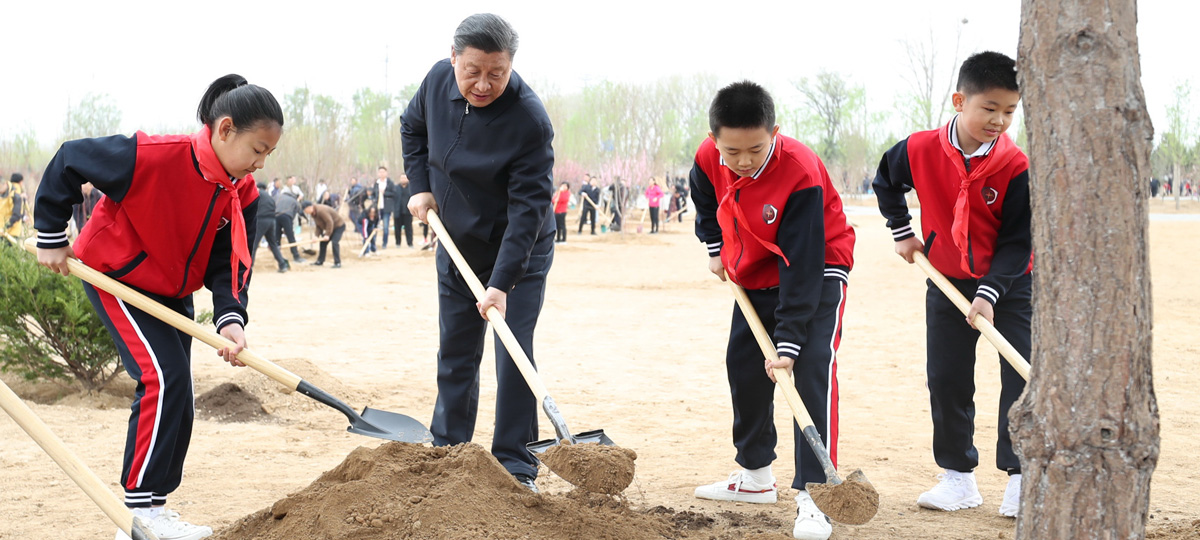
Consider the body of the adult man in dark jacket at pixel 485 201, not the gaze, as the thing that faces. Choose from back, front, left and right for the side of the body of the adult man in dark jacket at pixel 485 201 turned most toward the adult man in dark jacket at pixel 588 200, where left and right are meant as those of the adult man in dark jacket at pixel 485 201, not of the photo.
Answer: back

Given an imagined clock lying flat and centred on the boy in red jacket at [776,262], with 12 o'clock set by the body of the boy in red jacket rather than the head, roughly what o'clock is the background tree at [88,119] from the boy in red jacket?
The background tree is roughly at 3 o'clock from the boy in red jacket.

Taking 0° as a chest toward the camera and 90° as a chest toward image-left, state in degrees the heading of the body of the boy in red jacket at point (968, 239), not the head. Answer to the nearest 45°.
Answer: approximately 0°

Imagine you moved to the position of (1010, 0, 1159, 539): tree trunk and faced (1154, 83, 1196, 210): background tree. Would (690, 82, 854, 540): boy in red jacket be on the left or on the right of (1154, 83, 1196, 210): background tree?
left

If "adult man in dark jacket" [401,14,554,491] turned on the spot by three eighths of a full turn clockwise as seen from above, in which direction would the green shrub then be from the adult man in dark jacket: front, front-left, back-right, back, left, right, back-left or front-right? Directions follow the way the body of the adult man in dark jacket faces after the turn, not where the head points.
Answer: front

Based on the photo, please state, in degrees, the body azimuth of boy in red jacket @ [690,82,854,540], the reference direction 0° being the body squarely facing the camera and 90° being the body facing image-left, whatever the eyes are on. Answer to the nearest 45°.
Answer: approximately 45°

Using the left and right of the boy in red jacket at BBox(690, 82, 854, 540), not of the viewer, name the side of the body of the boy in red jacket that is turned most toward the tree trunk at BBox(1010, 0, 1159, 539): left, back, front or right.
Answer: left

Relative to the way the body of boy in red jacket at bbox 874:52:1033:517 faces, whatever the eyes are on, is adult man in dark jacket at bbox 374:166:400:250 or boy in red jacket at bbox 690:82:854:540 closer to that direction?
the boy in red jacket

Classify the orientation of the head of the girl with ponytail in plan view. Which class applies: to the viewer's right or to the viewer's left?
to the viewer's right

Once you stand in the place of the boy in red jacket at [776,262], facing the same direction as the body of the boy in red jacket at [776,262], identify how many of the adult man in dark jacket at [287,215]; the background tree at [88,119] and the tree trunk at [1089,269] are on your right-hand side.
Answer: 2

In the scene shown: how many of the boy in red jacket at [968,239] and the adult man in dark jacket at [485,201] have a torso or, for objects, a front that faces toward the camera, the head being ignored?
2

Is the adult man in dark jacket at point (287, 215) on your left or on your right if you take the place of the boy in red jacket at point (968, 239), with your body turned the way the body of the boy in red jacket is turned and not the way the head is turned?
on your right

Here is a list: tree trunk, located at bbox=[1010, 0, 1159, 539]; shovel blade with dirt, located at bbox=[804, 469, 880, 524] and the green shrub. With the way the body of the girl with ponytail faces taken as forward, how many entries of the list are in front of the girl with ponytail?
2
